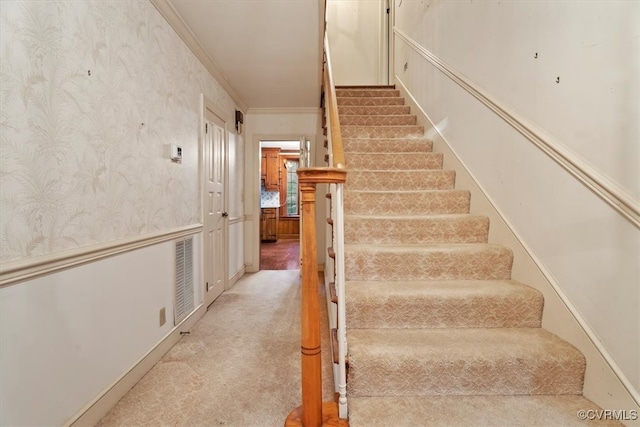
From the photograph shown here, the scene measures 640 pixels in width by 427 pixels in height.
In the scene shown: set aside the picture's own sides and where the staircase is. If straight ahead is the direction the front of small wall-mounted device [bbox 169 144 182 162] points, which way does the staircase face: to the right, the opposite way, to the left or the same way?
to the right

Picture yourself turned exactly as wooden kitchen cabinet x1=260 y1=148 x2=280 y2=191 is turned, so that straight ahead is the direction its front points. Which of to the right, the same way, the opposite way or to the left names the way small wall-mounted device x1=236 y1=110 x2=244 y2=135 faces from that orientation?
to the left

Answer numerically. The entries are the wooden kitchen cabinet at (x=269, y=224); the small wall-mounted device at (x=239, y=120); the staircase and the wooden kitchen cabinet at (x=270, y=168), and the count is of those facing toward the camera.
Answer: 3

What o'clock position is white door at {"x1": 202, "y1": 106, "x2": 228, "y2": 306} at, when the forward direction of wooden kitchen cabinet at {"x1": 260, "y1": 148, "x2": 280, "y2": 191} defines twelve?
The white door is roughly at 12 o'clock from the wooden kitchen cabinet.

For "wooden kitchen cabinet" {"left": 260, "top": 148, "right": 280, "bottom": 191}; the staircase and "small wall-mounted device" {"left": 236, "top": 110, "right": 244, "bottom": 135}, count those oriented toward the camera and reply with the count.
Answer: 2

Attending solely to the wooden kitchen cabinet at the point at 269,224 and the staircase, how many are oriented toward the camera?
2

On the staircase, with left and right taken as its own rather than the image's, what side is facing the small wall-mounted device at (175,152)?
right

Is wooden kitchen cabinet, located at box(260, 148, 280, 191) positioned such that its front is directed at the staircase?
yes

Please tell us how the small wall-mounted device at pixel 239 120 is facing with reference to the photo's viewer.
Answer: facing to the right of the viewer

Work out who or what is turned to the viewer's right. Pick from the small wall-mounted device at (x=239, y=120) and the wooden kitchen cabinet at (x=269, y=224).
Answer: the small wall-mounted device
